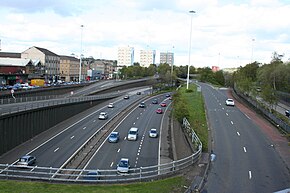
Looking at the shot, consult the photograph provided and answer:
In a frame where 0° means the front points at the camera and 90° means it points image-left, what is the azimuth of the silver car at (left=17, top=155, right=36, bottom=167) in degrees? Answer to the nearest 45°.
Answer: approximately 225°
